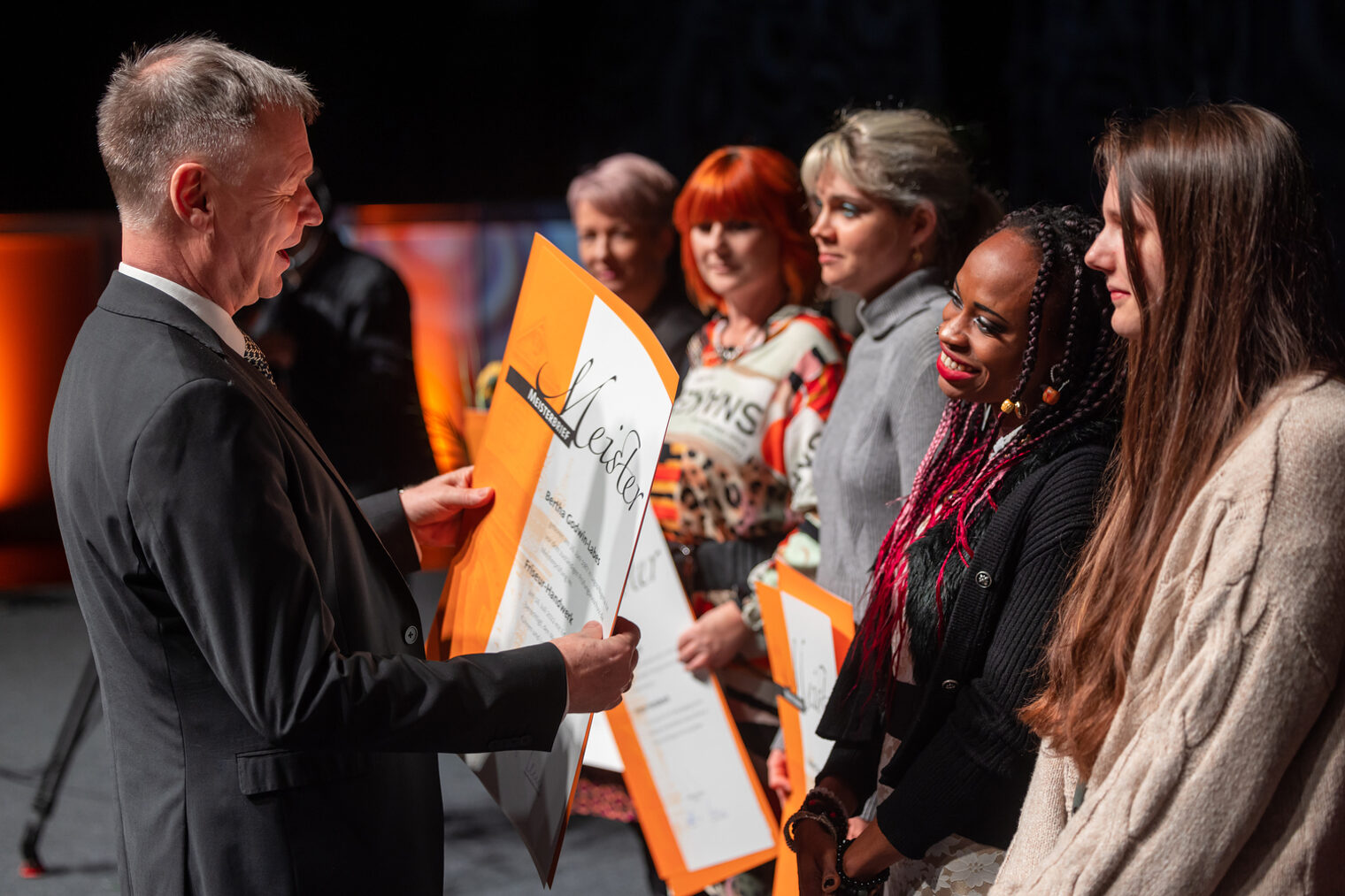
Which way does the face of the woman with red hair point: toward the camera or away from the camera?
toward the camera

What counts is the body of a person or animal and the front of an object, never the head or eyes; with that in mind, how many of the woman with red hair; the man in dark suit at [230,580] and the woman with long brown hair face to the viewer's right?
1

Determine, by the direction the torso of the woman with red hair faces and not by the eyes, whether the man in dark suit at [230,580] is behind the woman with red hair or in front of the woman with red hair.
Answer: in front

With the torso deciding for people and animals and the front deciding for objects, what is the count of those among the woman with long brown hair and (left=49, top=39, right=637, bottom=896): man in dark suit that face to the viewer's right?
1

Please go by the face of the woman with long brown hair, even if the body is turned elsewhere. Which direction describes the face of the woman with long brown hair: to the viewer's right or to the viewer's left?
to the viewer's left

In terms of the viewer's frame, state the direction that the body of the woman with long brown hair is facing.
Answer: to the viewer's left

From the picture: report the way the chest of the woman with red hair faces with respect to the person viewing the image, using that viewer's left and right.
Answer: facing the viewer and to the left of the viewer

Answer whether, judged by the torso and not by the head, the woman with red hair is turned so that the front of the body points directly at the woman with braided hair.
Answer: no

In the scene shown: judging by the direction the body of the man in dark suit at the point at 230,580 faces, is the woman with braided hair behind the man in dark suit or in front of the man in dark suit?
in front

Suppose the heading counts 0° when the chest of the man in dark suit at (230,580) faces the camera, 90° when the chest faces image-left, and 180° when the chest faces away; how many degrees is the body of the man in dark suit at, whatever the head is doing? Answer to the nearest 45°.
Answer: approximately 270°
